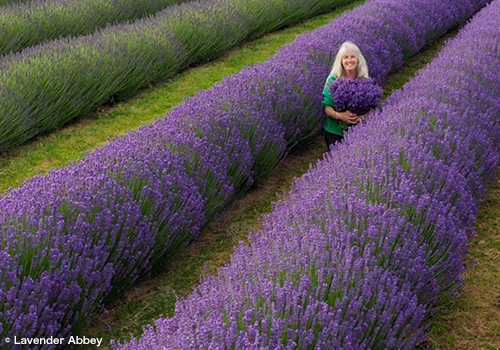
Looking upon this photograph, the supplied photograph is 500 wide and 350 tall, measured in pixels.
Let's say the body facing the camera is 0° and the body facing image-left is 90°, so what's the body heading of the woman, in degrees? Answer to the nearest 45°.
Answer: approximately 315°

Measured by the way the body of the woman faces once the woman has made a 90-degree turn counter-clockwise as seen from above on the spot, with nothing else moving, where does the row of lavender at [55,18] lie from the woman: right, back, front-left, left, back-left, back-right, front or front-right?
left

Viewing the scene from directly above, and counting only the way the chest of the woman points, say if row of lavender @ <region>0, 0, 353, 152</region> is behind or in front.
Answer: behind
